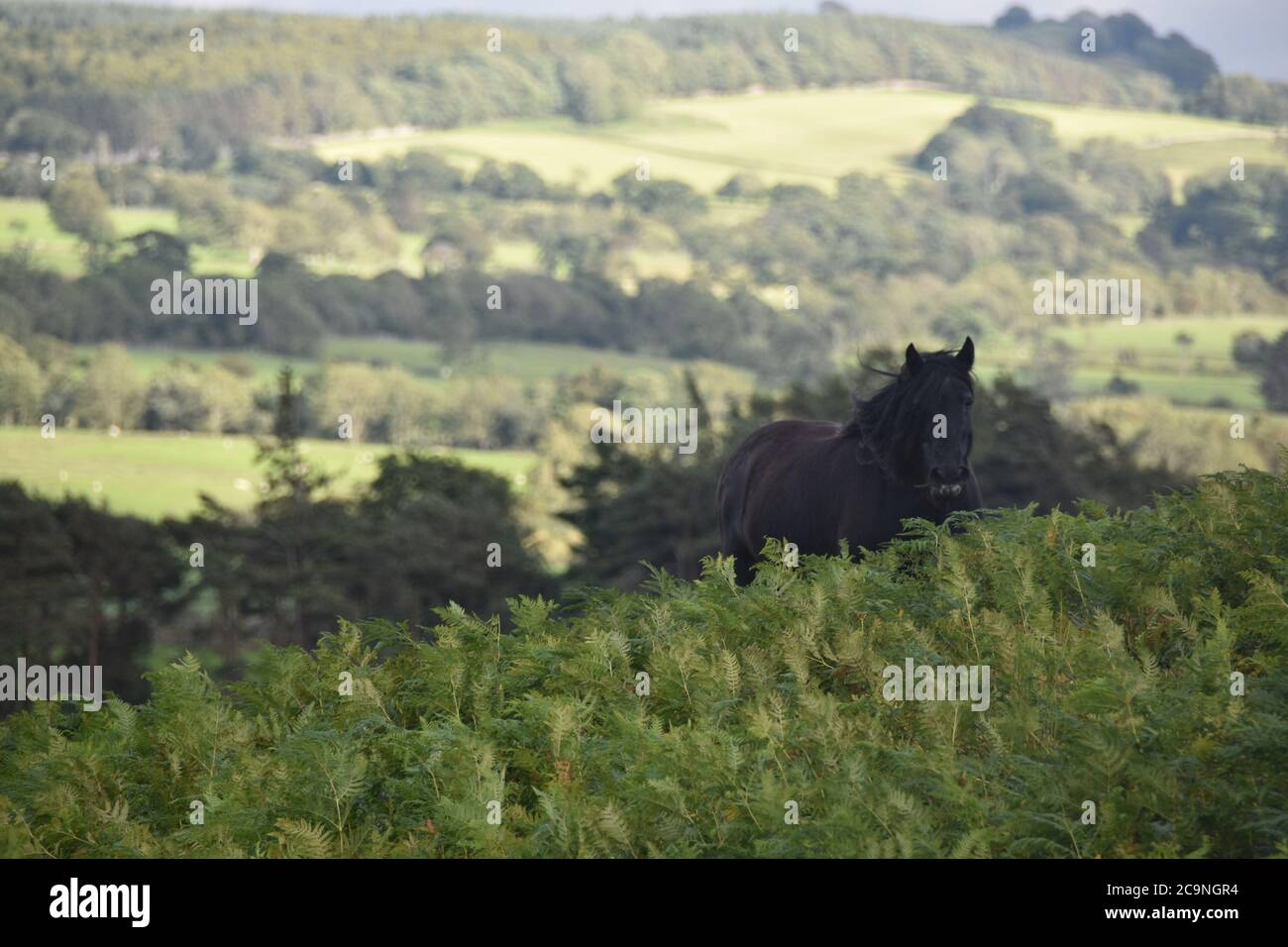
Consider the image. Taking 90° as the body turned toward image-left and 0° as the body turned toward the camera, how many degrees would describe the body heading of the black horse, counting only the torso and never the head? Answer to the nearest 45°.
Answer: approximately 315°
